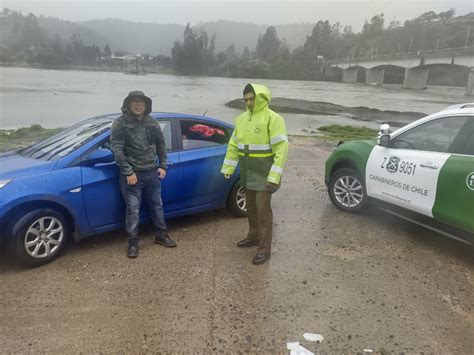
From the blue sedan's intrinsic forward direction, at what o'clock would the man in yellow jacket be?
The man in yellow jacket is roughly at 8 o'clock from the blue sedan.

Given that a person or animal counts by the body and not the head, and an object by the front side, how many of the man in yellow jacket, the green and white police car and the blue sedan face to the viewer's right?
0

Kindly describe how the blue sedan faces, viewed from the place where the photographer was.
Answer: facing the viewer and to the left of the viewer

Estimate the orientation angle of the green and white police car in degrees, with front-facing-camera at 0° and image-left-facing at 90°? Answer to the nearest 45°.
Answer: approximately 135°

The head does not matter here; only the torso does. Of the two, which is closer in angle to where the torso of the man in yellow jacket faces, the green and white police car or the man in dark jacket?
the man in dark jacket

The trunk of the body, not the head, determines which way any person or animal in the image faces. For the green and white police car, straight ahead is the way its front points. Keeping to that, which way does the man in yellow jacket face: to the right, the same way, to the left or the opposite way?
to the left

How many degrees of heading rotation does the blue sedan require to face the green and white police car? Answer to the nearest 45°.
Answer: approximately 135° to its left

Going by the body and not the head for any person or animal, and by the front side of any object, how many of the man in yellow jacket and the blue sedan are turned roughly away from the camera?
0

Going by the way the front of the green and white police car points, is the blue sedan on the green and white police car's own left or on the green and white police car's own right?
on the green and white police car's own left
